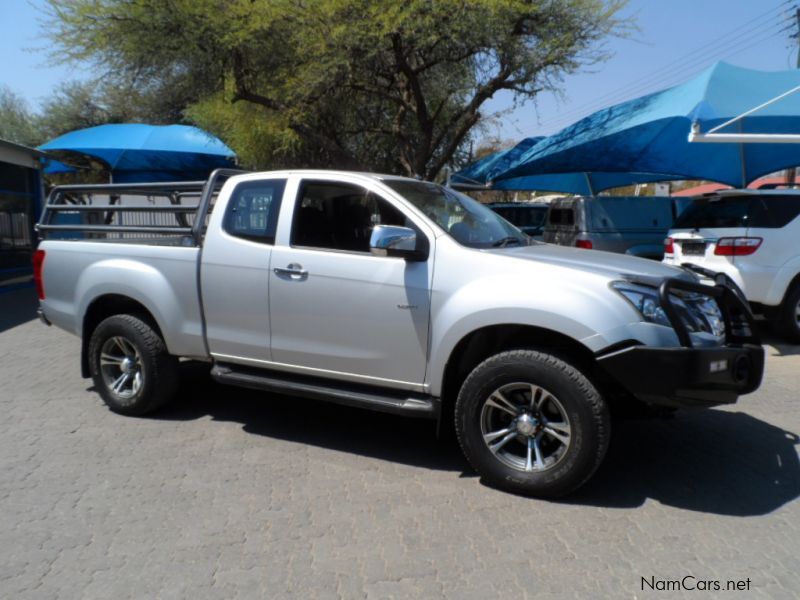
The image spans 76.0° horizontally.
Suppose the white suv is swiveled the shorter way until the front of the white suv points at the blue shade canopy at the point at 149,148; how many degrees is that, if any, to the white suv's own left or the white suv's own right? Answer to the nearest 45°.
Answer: approximately 135° to the white suv's own left

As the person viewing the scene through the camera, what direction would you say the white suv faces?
facing away from the viewer and to the right of the viewer

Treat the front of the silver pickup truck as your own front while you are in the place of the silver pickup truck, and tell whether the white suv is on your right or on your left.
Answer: on your left

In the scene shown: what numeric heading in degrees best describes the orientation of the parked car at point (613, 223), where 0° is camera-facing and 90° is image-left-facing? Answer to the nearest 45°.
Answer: approximately 225°

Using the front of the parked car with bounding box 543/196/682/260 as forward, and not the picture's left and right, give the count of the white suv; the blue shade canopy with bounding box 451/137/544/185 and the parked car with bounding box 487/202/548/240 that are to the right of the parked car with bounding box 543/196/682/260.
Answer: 1

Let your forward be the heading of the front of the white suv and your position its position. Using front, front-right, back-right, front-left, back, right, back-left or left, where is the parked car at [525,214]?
left

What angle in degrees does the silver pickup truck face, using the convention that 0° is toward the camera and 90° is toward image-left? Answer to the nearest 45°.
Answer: approximately 315°

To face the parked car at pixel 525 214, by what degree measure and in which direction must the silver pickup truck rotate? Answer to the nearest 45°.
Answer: approximately 135° to its left

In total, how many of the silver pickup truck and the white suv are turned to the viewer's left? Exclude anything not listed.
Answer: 0

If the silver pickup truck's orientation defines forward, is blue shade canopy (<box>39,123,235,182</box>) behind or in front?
behind

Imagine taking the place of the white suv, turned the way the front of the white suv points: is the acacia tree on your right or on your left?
on your left
